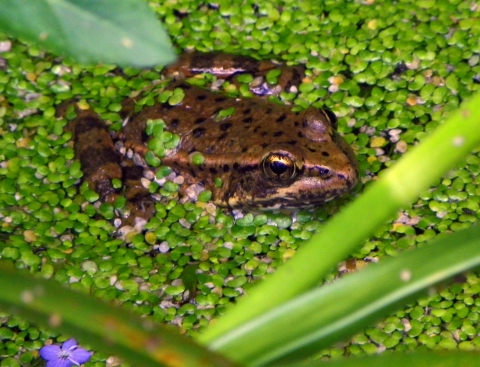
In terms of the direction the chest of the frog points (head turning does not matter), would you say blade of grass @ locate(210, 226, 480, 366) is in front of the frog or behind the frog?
in front
